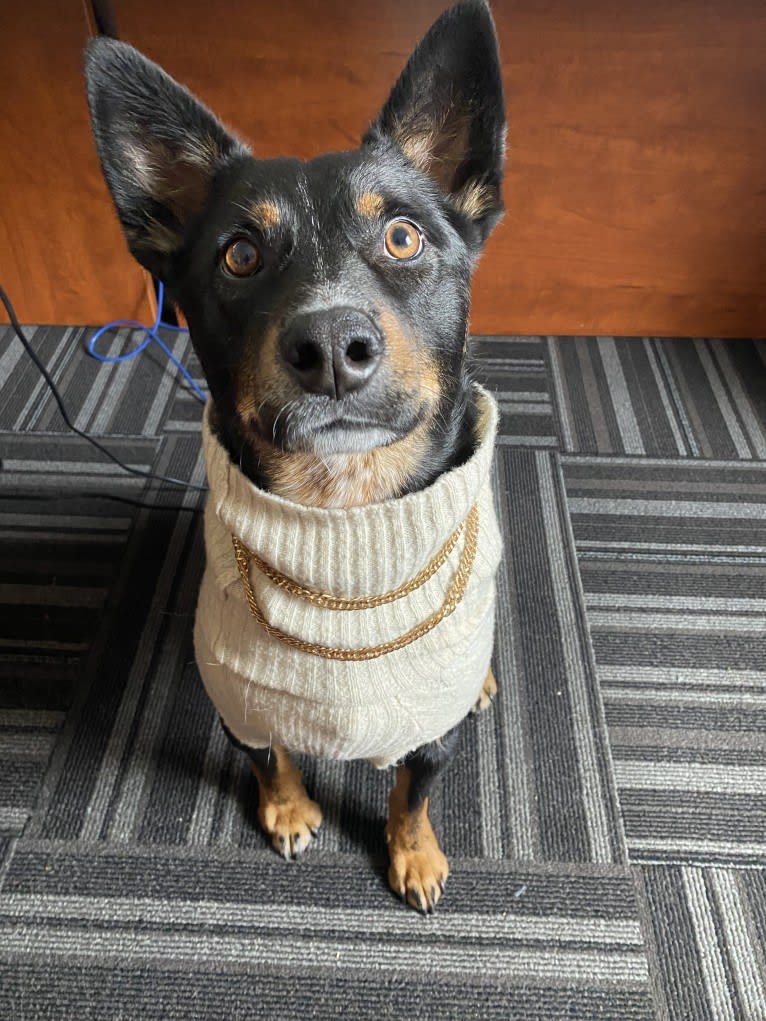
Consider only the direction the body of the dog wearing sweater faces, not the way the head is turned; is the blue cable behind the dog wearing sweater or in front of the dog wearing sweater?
behind

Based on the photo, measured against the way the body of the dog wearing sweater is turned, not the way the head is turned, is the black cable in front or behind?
behind
